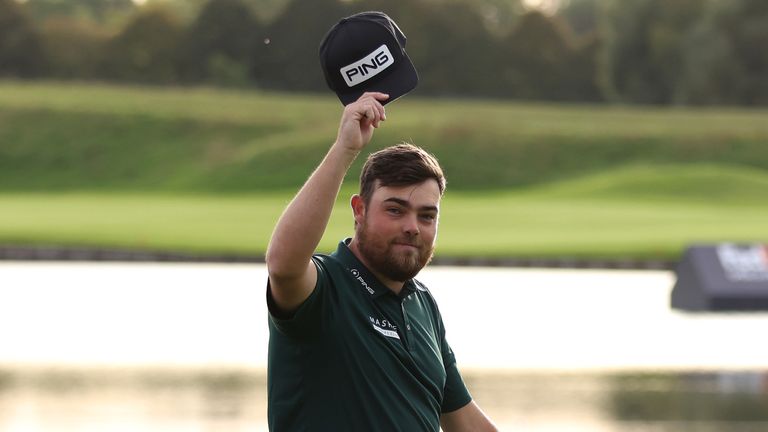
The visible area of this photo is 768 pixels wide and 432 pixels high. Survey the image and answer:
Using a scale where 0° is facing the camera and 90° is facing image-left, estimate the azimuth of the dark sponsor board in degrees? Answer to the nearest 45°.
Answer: approximately 0°

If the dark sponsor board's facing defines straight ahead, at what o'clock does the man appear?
The man is roughly at 12 o'clock from the dark sponsor board.

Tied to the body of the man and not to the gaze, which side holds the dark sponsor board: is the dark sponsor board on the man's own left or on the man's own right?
on the man's own left

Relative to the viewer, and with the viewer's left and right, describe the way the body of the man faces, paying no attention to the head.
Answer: facing the viewer and to the right of the viewer
